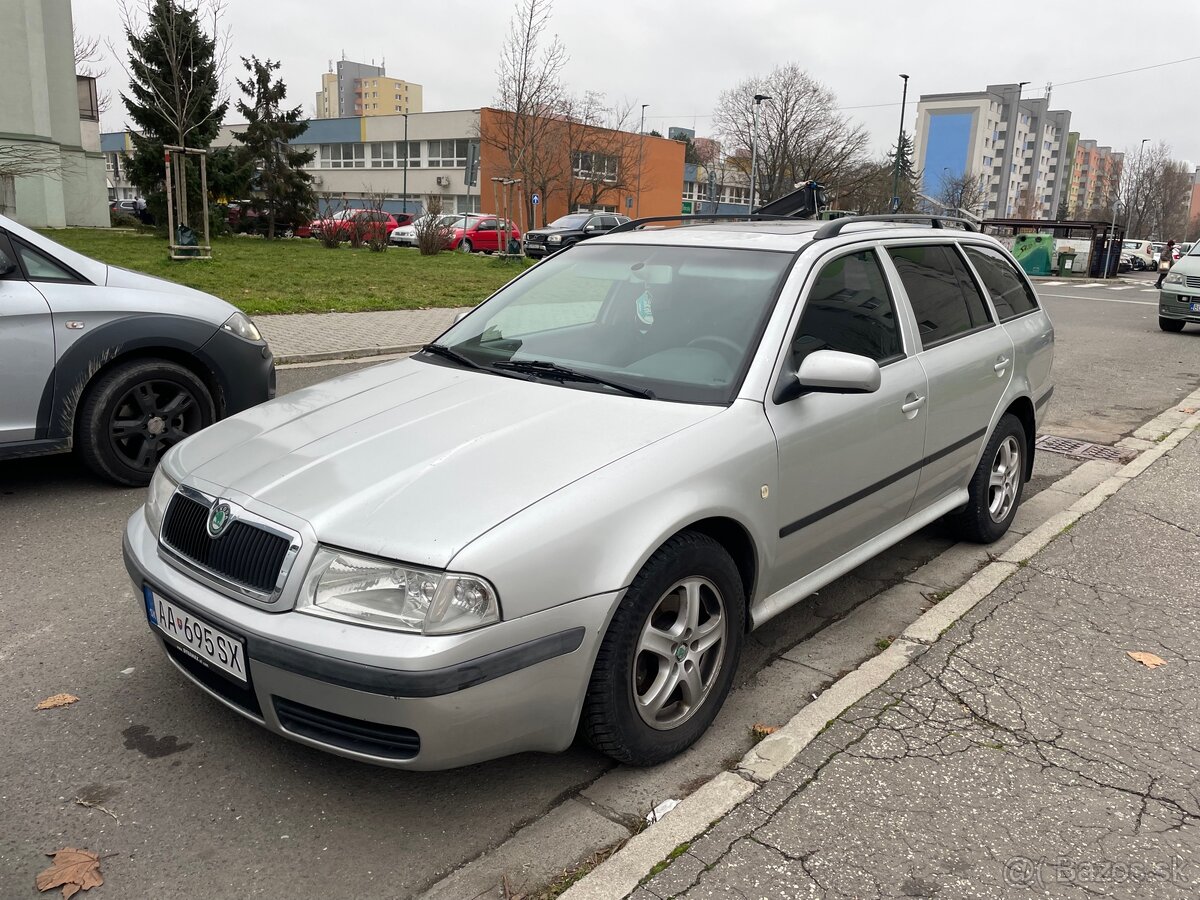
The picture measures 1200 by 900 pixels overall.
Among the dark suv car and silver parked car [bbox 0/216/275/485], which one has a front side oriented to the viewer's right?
the silver parked car

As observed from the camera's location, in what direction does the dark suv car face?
facing the viewer and to the left of the viewer

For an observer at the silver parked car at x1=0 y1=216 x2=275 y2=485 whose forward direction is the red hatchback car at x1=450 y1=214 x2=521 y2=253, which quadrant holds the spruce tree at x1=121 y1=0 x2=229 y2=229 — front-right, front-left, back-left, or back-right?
front-left

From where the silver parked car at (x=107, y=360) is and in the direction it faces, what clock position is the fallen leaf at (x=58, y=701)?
The fallen leaf is roughly at 3 o'clock from the silver parked car.

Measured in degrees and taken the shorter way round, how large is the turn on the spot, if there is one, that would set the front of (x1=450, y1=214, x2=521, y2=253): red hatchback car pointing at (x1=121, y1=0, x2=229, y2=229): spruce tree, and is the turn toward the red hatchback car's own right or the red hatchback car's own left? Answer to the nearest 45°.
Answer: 0° — it already faces it

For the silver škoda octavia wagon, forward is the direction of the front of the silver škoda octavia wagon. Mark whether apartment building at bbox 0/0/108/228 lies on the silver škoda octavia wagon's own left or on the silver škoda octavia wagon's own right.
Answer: on the silver škoda octavia wagon's own right

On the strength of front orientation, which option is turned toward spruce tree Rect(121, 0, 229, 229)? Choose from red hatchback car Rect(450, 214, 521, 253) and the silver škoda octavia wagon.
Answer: the red hatchback car

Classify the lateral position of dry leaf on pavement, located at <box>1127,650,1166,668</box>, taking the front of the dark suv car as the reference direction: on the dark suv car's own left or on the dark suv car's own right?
on the dark suv car's own left

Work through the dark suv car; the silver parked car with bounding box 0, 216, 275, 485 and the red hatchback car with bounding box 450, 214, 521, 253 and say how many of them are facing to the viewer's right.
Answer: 1

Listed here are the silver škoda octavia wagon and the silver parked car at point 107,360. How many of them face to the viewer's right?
1

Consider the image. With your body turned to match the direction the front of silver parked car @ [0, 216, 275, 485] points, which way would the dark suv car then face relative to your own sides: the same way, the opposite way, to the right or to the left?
the opposite way

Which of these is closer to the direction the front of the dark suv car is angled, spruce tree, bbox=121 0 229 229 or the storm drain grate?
the spruce tree

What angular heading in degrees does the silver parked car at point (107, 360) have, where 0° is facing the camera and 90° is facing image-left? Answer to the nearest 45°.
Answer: approximately 270°

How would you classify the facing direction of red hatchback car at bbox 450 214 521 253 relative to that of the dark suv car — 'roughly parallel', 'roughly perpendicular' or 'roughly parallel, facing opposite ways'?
roughly parallel

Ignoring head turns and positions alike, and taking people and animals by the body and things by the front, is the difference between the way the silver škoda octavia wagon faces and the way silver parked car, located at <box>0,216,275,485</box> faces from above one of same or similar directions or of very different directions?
very different directions

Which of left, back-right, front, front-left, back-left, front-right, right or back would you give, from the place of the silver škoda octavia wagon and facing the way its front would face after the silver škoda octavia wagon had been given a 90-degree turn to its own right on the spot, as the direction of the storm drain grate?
right
